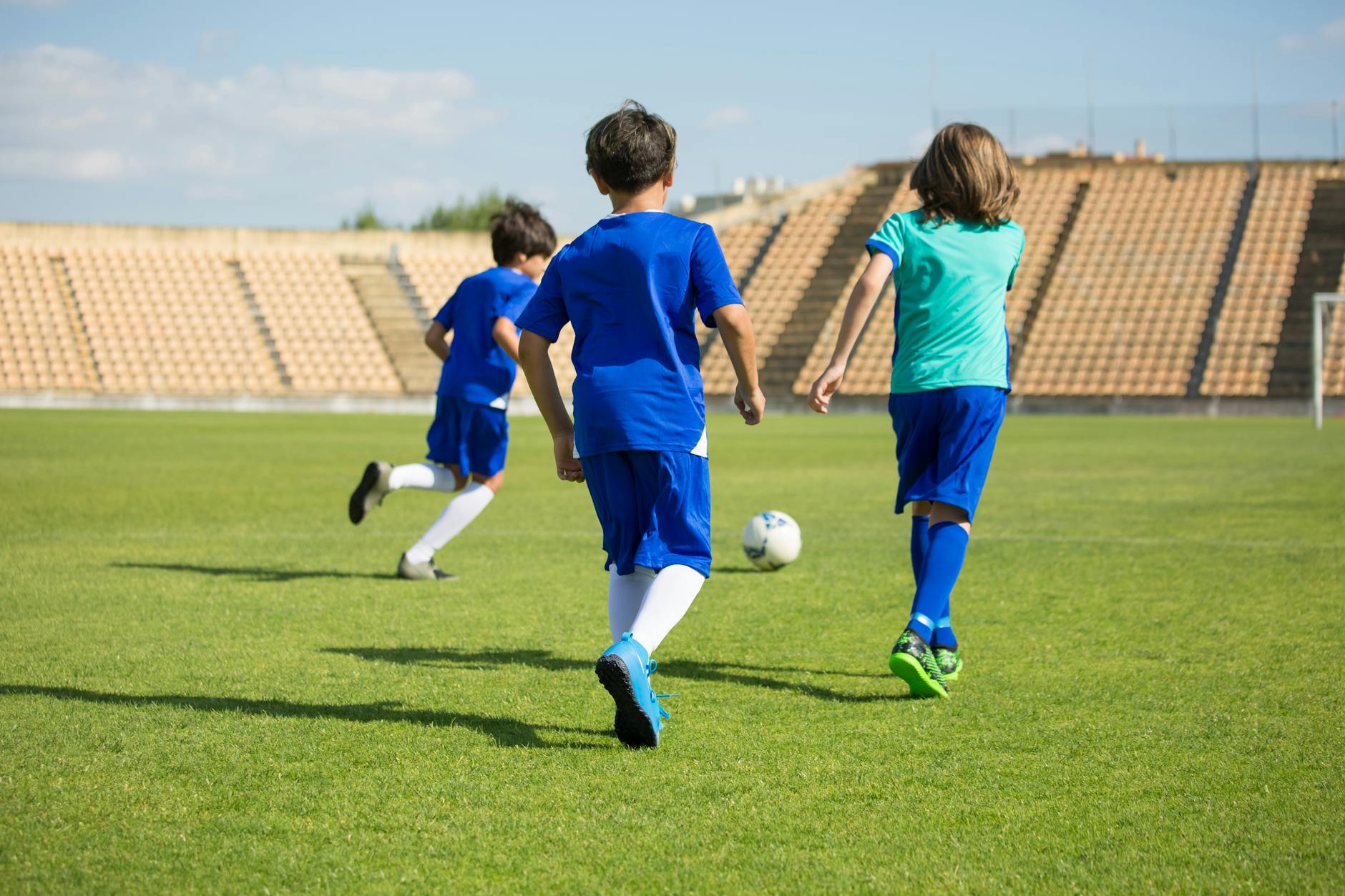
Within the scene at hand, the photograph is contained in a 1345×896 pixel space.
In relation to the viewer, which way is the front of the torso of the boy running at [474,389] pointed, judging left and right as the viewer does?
facing away from the viewer and to the right of the viewer

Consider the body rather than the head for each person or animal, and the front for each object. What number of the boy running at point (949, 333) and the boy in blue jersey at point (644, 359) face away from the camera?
2

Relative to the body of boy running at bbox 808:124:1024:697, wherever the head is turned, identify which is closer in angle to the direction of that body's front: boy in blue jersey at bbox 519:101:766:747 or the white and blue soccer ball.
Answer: the white and blue soccer ball

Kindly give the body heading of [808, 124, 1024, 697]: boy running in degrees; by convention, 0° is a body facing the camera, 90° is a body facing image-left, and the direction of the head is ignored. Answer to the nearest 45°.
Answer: approximately 180°

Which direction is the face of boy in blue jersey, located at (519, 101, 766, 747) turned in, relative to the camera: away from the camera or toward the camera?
away from the camera

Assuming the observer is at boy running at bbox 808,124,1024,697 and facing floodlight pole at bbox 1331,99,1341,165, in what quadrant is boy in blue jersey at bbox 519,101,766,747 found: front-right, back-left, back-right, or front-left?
back-left

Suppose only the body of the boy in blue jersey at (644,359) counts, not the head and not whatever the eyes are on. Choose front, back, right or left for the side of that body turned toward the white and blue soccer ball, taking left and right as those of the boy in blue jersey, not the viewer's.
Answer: front

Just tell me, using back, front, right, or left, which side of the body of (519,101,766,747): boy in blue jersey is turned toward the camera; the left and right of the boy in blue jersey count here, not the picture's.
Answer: back

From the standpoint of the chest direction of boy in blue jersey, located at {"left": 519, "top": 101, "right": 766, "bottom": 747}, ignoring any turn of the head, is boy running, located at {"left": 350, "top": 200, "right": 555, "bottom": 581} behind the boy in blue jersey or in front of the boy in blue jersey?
in front

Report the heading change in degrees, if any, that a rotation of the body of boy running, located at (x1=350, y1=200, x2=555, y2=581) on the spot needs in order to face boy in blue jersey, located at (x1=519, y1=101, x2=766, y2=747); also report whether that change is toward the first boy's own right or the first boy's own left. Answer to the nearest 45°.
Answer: approximately 135° to the first boy's own right

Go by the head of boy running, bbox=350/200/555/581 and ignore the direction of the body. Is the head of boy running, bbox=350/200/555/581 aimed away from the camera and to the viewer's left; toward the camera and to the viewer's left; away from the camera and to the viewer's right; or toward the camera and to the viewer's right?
away from the camera and to the viewer's right

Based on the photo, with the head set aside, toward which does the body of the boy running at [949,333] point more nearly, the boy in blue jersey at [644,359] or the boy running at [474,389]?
the boy running
